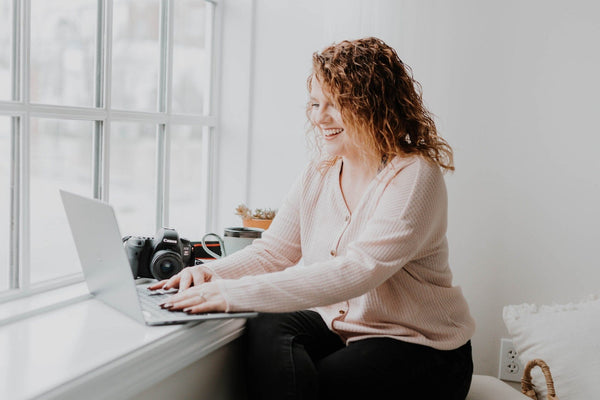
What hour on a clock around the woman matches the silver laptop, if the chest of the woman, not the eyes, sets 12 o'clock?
The silver laptop is roughly at 1 o'clock from the woman.

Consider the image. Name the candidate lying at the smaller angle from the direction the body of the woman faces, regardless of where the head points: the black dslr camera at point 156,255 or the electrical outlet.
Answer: the black dslr camera

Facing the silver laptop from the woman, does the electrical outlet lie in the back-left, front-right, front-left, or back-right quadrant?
back-right

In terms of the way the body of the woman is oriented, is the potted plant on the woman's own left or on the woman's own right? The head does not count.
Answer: on the woman's own right

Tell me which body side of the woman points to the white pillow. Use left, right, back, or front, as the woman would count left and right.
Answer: back

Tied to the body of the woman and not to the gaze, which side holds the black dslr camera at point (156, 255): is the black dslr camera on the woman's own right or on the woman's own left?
on the woman's own right

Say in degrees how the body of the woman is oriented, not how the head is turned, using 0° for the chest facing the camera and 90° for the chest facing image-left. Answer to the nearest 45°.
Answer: approximately 45°

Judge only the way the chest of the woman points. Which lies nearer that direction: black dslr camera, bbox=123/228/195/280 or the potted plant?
the black dslr camera

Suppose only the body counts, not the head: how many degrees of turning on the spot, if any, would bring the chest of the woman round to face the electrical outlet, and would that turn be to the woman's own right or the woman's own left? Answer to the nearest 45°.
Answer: approximately 180°
